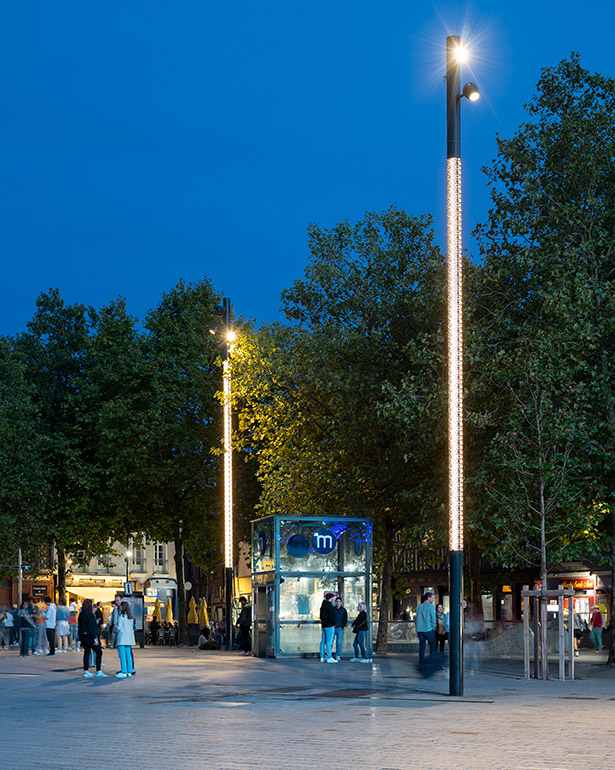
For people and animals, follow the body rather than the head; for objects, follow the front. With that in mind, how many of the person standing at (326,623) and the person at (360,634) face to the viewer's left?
1

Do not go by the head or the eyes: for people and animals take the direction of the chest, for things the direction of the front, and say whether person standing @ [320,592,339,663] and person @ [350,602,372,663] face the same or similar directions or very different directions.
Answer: very different directions

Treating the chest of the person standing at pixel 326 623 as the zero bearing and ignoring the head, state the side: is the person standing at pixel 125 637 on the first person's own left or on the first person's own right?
on the first person's own right

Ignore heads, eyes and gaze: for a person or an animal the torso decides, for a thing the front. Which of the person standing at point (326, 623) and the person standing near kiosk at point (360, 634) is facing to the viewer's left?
the person standing near kiosk

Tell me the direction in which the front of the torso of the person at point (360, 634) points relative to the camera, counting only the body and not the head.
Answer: to the viewer's left
